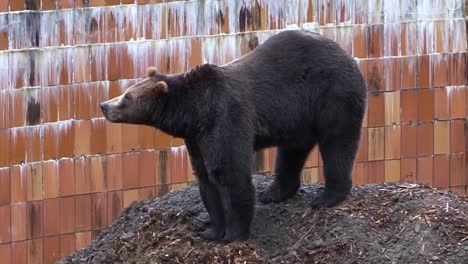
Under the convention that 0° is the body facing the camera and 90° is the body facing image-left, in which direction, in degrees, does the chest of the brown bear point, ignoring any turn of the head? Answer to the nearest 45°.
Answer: approximately 45°

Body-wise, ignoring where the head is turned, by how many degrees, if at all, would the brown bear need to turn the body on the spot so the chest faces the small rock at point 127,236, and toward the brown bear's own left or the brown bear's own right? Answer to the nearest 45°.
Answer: approximately 45° to the brown bear's own right
